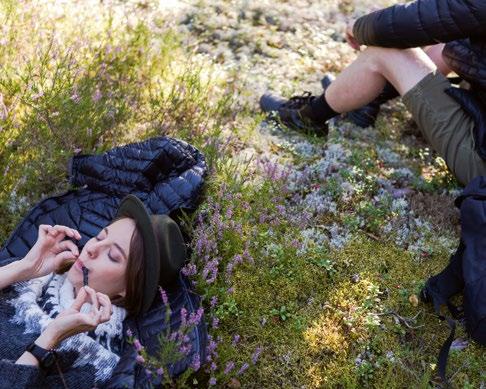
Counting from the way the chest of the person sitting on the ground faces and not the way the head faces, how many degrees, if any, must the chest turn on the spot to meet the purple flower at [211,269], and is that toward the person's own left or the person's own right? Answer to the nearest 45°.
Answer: approximately 45° to the person's own left

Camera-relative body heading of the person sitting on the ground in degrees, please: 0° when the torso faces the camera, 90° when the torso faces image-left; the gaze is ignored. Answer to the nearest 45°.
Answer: approximately 90°

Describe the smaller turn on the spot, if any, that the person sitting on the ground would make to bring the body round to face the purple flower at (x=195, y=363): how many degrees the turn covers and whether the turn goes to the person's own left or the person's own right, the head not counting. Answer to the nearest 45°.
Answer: approximately 45° to the person's own left

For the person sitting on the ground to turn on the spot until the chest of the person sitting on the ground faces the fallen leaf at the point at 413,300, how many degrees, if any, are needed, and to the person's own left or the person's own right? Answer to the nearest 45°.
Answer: approximately 90° to the person's own left

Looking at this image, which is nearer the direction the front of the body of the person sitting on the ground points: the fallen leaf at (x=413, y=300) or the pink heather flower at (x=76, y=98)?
the pink heather flower

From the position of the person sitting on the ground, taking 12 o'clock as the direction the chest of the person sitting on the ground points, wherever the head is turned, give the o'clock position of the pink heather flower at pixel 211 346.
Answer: The pink heather flower is roughly at 10 o'clock from the person sitting on the ground.

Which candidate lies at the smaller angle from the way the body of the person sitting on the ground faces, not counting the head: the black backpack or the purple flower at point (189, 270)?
the purple flower

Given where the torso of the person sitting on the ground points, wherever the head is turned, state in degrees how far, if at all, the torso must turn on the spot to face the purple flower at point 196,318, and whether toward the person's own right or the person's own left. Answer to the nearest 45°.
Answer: approximately 45° to the person's own left

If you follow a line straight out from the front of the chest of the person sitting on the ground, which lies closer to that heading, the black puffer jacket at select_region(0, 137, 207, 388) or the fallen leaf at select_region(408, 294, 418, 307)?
the black puffer jacket

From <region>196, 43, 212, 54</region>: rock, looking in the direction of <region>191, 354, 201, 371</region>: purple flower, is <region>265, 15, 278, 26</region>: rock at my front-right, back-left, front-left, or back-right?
back-left
